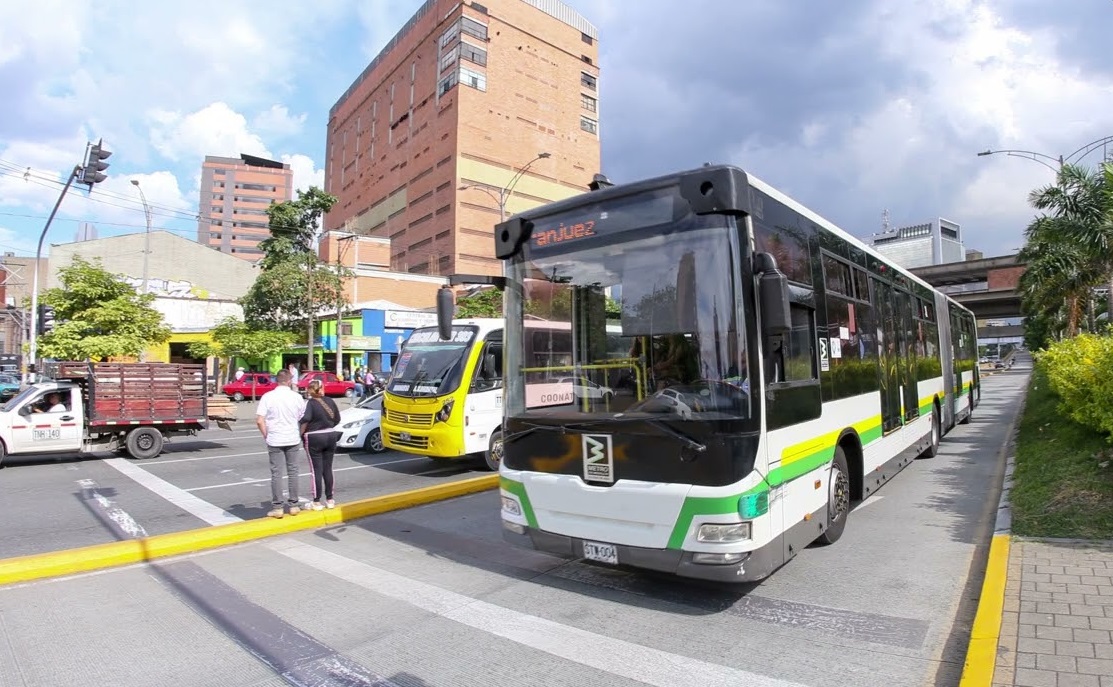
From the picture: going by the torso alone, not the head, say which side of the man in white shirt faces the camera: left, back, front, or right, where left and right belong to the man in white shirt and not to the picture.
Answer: back

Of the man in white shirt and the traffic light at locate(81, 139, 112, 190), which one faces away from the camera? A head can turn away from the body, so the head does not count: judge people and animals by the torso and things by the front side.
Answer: the man in white shirt

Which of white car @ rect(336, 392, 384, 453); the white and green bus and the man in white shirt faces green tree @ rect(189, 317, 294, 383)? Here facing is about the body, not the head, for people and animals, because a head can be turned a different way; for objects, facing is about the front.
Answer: the man in white shirt

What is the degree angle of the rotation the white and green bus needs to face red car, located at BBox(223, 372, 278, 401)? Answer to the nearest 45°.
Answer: approximately 90° to its right

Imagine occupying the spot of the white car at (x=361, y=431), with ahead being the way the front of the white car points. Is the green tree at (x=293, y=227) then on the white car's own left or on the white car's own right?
on the white car's own right

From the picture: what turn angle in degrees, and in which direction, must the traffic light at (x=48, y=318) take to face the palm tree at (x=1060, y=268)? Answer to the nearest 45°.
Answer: approximately 45° to its right

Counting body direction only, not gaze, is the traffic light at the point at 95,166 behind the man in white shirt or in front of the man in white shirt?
in front

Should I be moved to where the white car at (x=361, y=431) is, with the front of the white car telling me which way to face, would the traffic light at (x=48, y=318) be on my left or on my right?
on my right

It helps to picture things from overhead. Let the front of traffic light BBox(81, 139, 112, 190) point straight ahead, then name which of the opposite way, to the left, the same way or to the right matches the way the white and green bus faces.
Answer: the opposite way
